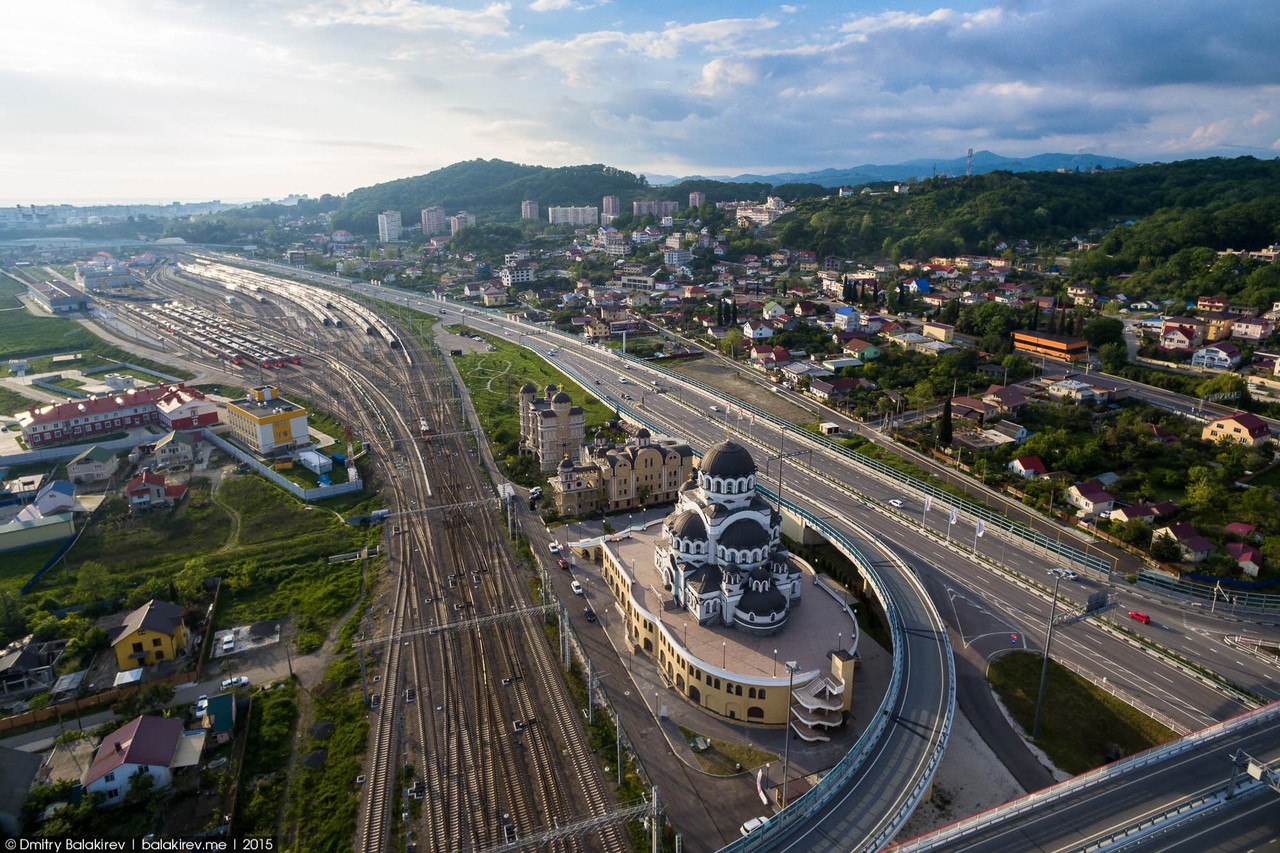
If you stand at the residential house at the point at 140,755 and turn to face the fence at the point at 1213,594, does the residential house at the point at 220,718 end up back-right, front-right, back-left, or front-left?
front-left

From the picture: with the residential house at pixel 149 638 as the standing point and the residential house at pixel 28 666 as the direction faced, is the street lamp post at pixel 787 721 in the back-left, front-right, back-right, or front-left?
back-left

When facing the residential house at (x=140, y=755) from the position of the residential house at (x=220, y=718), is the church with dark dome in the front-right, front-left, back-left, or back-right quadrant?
back-left

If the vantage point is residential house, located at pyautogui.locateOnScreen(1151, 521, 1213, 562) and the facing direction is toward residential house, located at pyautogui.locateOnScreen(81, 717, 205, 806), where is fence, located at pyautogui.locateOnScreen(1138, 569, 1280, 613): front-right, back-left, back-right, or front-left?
front-left

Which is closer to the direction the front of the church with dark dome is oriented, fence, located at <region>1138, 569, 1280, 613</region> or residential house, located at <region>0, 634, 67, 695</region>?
the residential house
